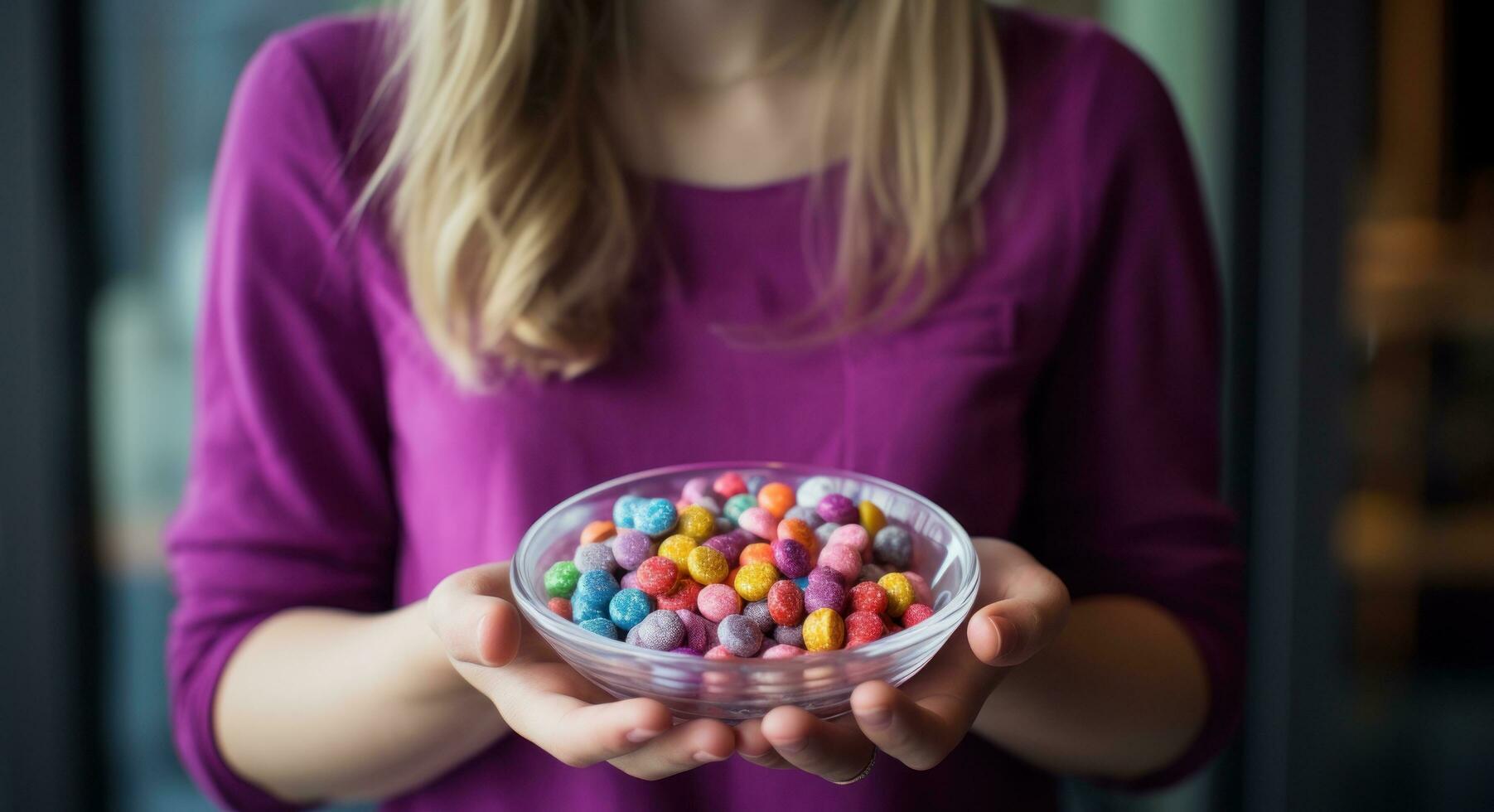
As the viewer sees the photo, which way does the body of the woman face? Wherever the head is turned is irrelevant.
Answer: toward the camera

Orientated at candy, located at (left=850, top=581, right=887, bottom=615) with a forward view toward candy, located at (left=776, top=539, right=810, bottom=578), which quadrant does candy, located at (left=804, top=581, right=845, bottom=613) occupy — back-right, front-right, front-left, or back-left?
front-left
